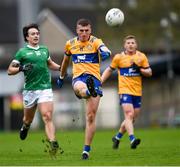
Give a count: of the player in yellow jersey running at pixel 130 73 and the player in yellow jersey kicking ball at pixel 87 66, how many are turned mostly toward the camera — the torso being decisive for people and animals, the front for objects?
2

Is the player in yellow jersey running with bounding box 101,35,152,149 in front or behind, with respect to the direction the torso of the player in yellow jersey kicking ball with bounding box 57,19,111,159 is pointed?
behind

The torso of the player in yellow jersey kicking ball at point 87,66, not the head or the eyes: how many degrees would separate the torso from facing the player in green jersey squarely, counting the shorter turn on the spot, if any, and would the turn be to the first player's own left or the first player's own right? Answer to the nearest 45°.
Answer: approximately 135° to the first player's own right
